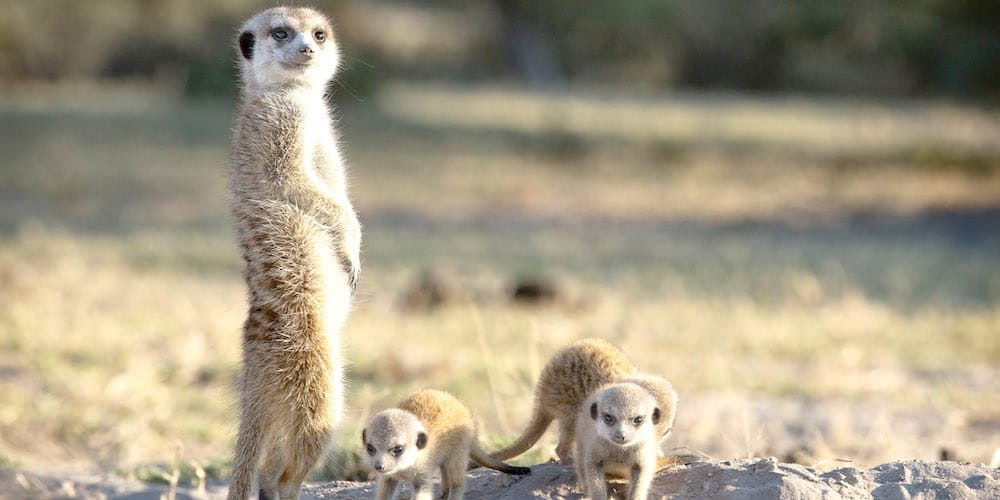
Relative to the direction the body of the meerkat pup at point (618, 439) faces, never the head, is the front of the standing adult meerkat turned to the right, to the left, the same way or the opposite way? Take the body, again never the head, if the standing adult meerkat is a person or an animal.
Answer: to the left

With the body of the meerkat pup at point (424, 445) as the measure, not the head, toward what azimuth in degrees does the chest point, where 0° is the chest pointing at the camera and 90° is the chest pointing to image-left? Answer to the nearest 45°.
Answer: approximately 45°

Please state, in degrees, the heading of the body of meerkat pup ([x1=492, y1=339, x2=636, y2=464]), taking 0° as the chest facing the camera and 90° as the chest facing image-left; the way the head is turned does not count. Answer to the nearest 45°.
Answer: approximately 270°

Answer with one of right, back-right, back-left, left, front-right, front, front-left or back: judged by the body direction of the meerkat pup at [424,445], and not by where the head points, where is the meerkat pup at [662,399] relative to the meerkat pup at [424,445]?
back-left

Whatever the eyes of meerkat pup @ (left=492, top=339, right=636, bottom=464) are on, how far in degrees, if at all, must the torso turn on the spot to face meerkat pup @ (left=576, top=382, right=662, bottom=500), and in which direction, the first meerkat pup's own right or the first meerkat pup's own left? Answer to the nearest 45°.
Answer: approximately 90° to the first meerkat pup's own right

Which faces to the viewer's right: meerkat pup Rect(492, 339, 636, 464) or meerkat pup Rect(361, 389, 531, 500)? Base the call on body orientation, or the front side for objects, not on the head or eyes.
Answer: meerkat pup Rect(492, 339, 636, 464)

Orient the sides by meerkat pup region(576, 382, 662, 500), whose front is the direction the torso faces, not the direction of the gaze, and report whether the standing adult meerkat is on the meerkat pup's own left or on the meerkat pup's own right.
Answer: on the meerkat pup's own right

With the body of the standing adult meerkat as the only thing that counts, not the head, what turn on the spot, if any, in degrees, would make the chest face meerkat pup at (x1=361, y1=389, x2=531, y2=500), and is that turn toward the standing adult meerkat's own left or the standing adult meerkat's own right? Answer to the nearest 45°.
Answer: approximately 45° to the standing adult meerkat's own right

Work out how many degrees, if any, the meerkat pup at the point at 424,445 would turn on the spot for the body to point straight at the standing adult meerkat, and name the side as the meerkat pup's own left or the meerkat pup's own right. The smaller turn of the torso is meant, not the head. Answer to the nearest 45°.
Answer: approximately 90° to the meerkat pup's own right

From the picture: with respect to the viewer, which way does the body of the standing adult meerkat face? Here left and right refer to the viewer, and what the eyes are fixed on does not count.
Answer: facing to the right of the viewer
